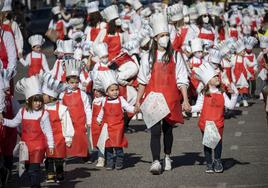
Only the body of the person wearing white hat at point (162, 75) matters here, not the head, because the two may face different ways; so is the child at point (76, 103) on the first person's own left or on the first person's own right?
on the first person's own right

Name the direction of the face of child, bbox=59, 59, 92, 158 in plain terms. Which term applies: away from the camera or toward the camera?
toward the camera

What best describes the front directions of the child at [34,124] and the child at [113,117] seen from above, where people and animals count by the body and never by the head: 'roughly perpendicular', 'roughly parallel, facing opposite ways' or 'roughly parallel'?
roughly parallel

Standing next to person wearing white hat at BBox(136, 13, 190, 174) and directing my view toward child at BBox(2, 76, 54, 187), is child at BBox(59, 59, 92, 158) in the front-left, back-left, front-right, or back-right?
front-right

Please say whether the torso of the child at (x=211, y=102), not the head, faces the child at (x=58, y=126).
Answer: no

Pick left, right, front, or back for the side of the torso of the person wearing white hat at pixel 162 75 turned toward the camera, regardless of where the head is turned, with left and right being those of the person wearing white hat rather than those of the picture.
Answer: front

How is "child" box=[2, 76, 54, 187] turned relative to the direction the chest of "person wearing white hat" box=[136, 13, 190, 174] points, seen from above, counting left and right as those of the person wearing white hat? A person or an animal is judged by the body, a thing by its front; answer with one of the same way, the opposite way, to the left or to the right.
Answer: the same way

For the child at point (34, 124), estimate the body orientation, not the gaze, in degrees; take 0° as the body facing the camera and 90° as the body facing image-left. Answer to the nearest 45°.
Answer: approximately 0°

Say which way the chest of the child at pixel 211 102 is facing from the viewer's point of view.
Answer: toward the camera

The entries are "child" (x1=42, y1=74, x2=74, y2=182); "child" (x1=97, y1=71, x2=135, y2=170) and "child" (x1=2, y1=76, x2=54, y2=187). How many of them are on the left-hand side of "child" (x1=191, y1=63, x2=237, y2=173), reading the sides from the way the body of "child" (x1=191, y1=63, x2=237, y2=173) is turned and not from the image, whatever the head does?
0

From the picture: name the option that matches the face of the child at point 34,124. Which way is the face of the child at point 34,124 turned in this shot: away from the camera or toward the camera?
toward the camera
